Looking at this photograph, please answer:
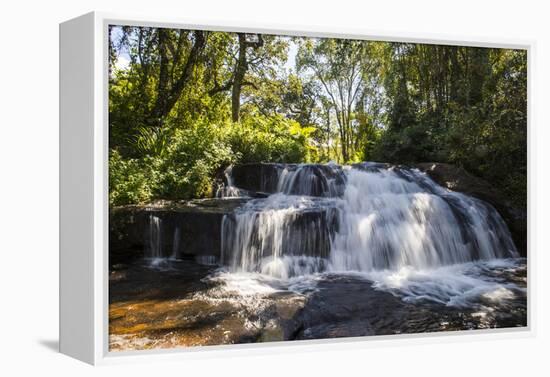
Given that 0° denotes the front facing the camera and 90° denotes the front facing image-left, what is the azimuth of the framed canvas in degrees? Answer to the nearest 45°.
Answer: approximately 315°
